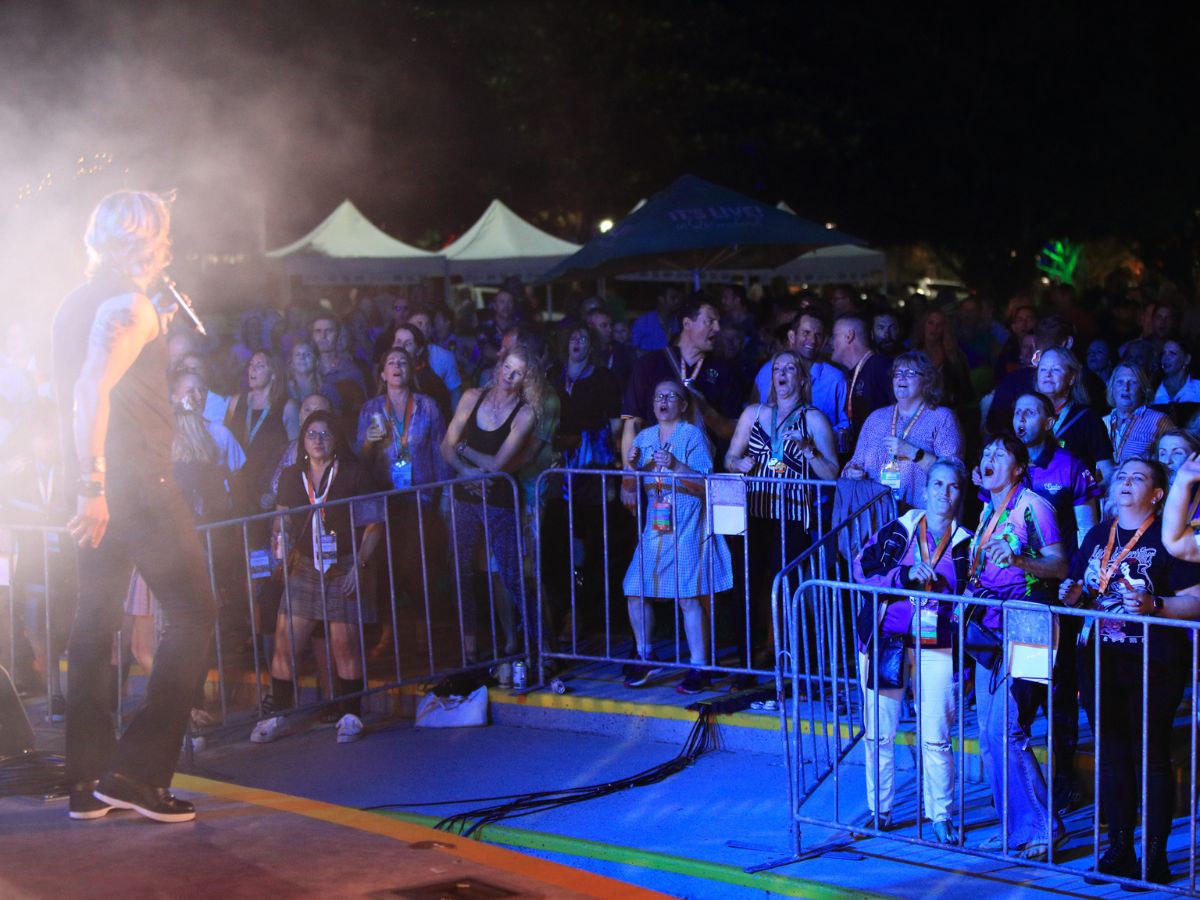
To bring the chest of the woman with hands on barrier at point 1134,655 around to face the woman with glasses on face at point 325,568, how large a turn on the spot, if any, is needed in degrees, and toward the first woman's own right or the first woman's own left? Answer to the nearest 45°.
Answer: approximately 45° to the first woman's own right

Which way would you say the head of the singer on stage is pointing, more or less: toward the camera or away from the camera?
away from the camera

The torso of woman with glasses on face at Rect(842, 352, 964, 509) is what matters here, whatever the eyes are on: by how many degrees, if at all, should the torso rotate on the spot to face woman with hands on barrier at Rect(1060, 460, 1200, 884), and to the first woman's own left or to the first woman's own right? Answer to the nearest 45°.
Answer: approximately 90° to the first woman's own left

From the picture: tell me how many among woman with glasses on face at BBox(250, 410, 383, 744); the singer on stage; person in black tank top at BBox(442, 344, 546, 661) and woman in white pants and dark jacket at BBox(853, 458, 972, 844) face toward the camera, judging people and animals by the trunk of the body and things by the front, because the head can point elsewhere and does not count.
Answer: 3

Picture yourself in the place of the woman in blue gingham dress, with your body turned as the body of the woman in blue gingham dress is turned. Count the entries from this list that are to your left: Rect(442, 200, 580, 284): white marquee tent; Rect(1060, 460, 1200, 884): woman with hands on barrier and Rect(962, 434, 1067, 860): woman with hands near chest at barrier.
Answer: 2

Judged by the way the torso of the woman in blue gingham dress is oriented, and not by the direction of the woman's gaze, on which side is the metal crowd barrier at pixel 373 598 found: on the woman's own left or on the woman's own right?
on the woman's own right

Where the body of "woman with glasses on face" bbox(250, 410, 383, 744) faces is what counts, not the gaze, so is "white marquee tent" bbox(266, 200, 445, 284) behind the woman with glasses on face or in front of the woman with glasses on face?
behind

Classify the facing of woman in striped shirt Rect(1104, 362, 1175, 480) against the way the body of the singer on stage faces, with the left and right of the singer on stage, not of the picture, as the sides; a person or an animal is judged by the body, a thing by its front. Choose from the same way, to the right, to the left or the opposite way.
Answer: the opposite way

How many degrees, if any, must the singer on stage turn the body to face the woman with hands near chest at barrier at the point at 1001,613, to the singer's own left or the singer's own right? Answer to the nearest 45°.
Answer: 0° — they already face them

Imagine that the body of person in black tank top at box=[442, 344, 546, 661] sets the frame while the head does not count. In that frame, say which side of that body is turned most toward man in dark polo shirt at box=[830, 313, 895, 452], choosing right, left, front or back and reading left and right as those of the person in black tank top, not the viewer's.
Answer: left
